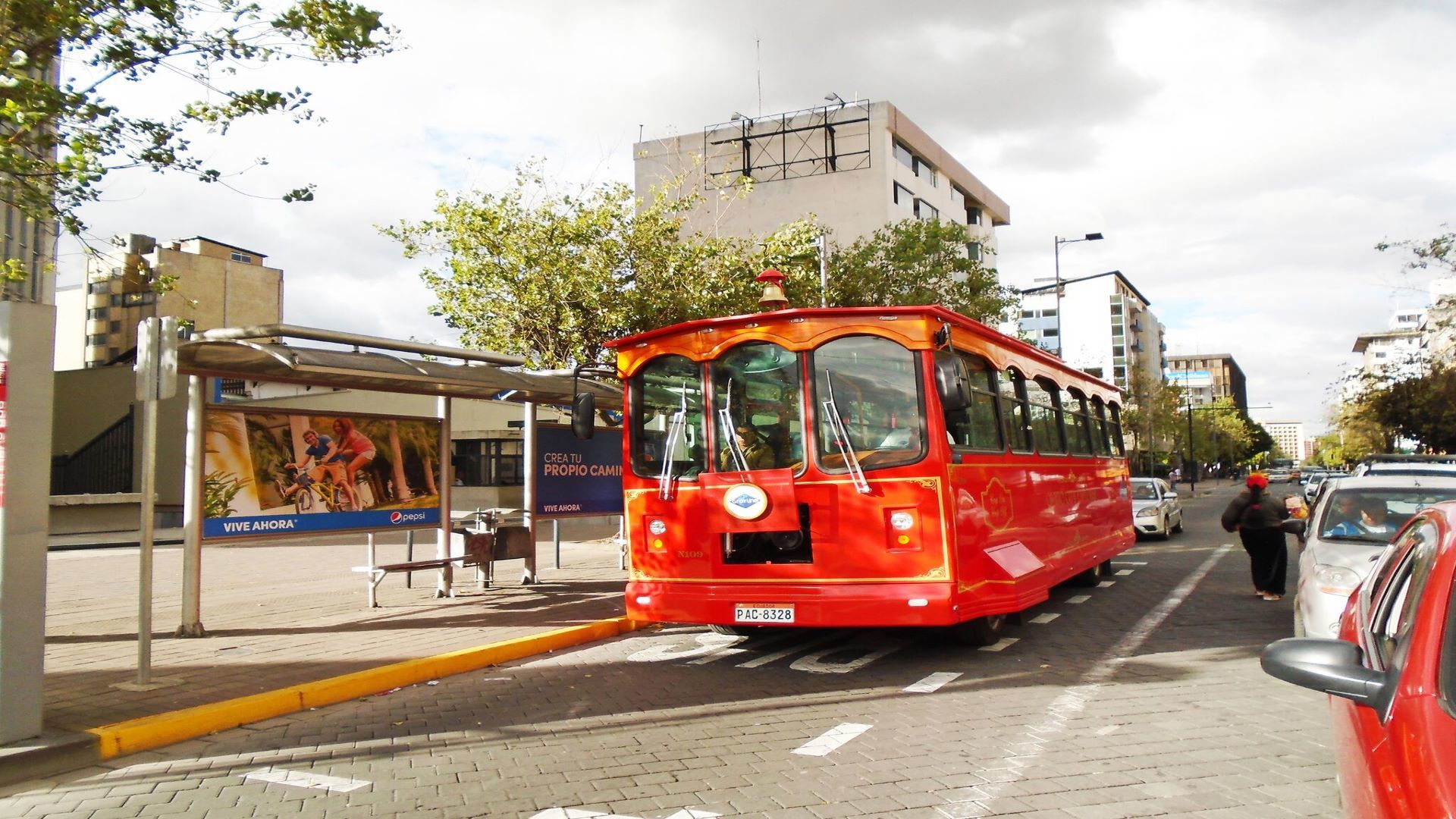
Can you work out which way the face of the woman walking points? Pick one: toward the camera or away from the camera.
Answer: away from the camera

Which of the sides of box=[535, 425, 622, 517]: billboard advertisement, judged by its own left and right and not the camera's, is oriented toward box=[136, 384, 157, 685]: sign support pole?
right

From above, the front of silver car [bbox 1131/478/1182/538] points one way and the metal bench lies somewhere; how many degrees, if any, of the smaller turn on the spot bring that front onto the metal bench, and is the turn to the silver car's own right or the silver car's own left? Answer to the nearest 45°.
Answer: approximately 45° to the silver car's own right

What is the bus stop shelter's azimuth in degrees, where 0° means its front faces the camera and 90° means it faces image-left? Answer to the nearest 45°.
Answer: approximately 315°

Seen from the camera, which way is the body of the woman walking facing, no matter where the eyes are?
away from the camera

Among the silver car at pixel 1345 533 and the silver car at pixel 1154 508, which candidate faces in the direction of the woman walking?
the silver car at pixel 1154 508

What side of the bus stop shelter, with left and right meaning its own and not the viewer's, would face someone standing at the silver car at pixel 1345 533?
front

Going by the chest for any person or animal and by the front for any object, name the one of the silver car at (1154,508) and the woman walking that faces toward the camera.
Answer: the silver car

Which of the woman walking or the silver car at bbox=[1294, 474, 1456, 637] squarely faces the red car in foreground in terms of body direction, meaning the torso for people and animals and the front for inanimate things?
the silver car

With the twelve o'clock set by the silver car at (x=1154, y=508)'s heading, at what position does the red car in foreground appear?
The red car in foreground is roughly at 12 o'clock from the silver car.

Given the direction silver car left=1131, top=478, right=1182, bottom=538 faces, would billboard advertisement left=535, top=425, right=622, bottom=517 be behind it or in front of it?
in front

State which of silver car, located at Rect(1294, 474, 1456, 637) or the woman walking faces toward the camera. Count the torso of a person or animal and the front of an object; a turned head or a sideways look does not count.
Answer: the silver car

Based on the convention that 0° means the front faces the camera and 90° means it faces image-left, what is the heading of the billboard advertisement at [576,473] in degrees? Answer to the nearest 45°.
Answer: approximately 315°

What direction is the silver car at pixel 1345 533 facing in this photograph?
toward the camera

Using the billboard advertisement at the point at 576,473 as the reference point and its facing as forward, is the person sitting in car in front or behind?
in front

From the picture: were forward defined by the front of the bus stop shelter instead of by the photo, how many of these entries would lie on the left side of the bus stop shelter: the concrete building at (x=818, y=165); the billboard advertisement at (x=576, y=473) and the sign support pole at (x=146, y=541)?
2

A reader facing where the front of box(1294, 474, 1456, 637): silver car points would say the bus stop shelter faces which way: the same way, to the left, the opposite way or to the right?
to the left
